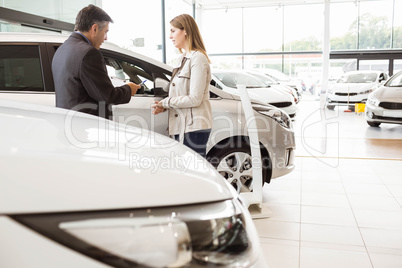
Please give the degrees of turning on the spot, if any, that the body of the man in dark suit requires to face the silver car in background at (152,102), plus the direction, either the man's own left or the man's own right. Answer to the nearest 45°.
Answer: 0° — they already face it

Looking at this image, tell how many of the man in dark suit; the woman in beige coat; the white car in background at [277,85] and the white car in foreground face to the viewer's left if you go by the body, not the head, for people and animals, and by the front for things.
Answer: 1

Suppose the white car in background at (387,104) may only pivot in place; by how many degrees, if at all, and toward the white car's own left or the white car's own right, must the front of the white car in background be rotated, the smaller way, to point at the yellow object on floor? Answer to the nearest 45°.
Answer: approximately 135° to the white car's own right

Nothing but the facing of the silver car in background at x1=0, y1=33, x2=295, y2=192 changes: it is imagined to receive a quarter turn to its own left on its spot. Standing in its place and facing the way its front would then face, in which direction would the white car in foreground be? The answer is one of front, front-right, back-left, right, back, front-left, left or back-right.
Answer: back-right

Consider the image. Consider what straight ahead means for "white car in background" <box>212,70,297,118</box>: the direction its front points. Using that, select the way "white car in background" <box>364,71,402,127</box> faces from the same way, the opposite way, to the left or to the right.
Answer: to the right

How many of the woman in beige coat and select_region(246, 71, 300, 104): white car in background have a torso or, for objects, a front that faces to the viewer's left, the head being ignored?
1

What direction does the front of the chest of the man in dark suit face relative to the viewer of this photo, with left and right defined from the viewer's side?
facing away from the viewer and to the right of the viewer

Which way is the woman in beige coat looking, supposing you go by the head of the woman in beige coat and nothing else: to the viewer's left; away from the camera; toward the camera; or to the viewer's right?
to the viewer's left

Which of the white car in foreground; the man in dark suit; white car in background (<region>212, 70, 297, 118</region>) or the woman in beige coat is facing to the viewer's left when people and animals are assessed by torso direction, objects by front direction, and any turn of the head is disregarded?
the woman in beige coat

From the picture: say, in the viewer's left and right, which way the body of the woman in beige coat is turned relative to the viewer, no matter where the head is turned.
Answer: facing to the left of the viewer

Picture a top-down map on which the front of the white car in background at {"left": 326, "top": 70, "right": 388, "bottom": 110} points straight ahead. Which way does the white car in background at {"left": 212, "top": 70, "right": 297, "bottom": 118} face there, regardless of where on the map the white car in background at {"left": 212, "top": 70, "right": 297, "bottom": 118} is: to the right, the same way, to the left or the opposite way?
to the left

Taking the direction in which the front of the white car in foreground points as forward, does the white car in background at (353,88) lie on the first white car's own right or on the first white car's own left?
on the first white car's own left

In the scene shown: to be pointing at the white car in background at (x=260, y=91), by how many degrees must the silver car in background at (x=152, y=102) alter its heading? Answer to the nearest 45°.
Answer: approximately 90° to its left
